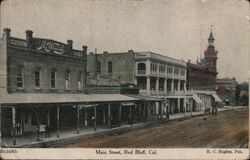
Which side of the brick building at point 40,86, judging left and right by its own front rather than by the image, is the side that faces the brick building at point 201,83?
left

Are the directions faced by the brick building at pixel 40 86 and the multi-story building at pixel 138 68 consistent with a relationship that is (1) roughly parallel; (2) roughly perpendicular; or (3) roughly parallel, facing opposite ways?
roughly parallel

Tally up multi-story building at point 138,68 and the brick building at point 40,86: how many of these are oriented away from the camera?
0

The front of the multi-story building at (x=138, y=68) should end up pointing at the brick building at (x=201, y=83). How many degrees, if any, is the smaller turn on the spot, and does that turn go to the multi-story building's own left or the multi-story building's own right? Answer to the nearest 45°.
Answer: approximately 90° to the multi-story building's own left

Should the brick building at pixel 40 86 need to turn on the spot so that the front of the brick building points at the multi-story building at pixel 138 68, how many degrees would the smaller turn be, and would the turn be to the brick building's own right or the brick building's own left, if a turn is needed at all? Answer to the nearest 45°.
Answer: approximately 90° to the brick building's own left

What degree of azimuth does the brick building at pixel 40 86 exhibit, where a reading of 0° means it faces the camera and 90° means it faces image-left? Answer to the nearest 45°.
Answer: approximately 315°

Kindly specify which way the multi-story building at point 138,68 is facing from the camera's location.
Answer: facing the viewer and to the right of the viewer
